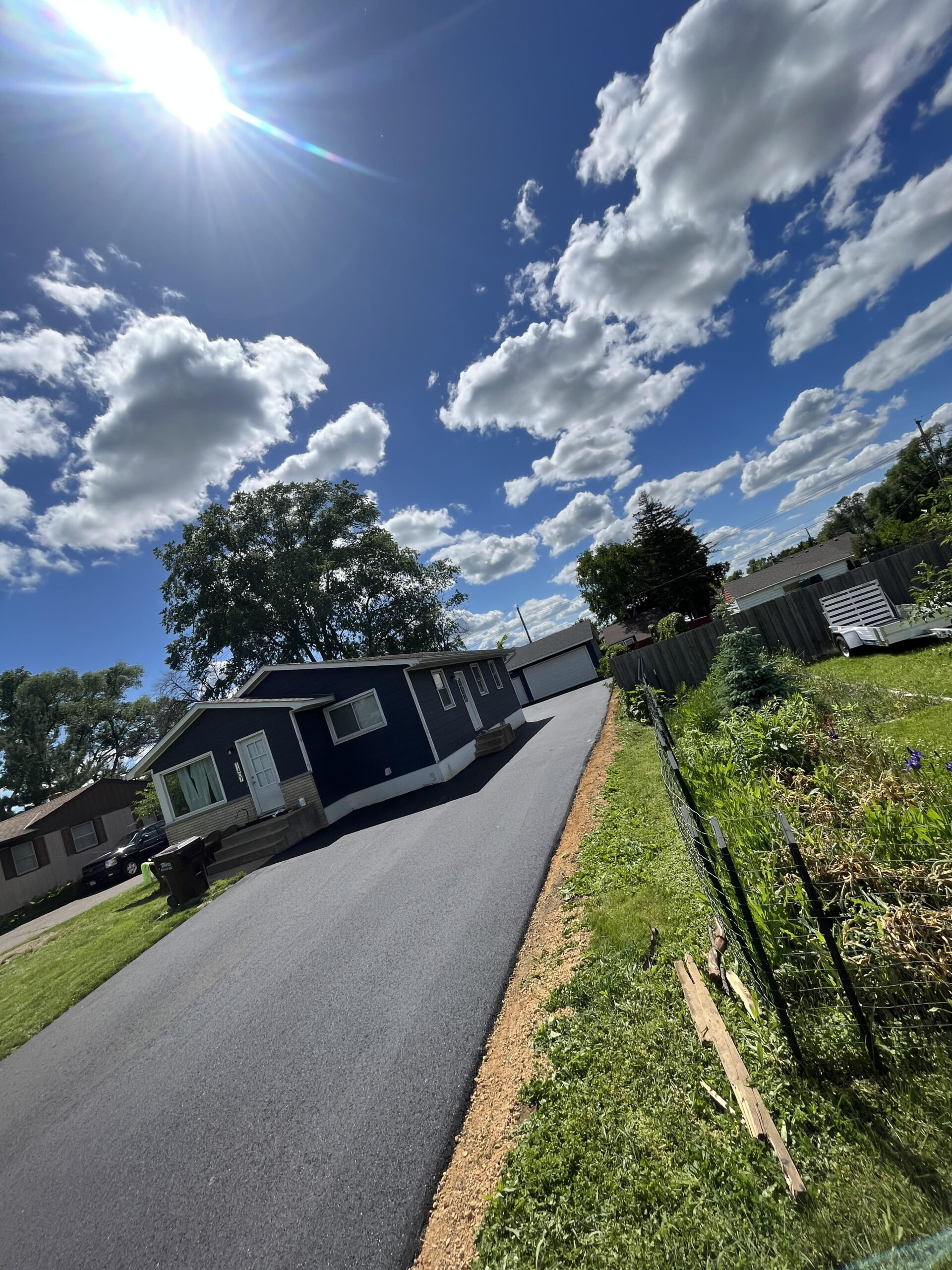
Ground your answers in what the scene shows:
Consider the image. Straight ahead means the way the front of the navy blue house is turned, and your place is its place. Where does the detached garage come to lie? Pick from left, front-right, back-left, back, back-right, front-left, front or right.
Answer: back-left

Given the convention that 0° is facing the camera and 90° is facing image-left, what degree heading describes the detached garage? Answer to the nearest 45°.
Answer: approximately 0°

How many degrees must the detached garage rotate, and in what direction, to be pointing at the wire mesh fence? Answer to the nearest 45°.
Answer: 0° — it already faces it

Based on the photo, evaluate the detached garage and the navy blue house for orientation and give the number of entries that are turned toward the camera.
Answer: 2

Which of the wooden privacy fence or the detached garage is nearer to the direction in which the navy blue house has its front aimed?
the wooden privacy fence

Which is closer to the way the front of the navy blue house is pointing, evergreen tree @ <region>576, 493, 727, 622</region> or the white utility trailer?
the white utility trailer
